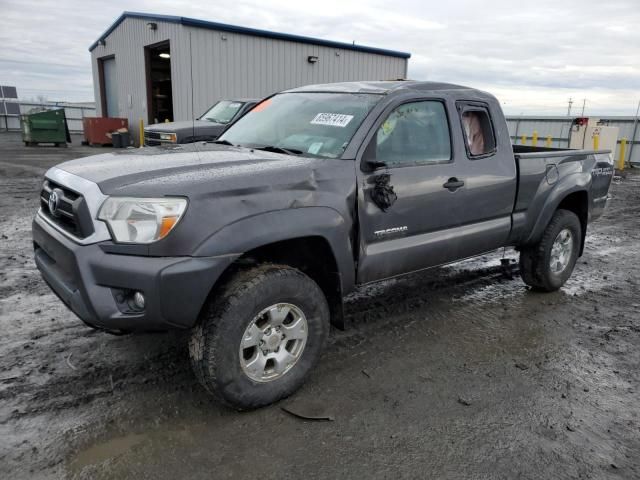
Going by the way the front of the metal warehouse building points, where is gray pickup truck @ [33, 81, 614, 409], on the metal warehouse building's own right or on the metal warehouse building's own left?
on the metal warehouse building's own left

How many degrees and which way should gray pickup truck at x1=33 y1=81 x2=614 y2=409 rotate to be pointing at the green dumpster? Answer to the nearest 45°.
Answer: approximately 90° to its right

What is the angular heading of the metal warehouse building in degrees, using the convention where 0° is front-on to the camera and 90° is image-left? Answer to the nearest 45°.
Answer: approximately 45°

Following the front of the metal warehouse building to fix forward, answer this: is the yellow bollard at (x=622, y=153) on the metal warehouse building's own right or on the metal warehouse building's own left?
on the metal warehouse building's own left

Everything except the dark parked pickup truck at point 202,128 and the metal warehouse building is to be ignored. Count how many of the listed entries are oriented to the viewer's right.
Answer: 0

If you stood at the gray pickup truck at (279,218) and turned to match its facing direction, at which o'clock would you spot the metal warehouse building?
The metal warehouse building is roughly at 4 o'clock from the gray pickup truck.

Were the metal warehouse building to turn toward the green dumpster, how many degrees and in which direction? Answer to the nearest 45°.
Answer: approximately 45° to its right

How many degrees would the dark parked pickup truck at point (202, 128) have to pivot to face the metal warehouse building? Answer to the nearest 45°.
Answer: approximately 135° to its right

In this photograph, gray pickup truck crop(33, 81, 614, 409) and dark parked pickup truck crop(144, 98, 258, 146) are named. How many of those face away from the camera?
0
